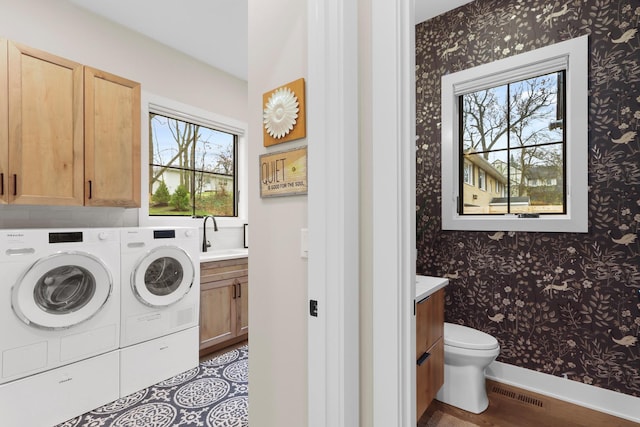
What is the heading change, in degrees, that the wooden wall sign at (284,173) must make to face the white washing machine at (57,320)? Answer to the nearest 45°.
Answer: approximately 90° to its right

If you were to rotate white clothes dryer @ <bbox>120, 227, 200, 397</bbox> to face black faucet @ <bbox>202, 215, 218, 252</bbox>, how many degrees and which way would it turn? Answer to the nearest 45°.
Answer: approximately 90° to its left

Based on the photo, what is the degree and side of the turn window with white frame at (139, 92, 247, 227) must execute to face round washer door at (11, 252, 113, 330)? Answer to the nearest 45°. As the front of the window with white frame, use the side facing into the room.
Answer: approximately 90° to its right

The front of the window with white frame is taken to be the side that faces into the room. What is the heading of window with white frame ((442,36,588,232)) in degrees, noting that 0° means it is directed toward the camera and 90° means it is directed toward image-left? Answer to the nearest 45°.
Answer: approximately 45°
